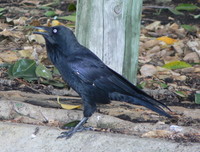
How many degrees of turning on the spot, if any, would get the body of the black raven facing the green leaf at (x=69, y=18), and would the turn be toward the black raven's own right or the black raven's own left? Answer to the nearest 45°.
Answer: approximately 90° to the black raven's own right

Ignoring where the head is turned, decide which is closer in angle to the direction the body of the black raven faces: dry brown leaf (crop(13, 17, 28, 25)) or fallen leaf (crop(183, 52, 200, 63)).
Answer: the dry brown leaf

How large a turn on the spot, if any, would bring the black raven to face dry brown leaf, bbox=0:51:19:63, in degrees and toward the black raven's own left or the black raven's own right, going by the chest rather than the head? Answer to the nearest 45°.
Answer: approximately 45° to the black raven's own right

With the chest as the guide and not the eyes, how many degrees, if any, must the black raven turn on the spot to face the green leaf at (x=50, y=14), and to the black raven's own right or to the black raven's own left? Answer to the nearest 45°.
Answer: approximately 90° to the black raven's own right

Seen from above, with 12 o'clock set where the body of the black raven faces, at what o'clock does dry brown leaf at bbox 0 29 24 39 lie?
The dry brown leaf is roughly at 2 o'clock from the black raven.

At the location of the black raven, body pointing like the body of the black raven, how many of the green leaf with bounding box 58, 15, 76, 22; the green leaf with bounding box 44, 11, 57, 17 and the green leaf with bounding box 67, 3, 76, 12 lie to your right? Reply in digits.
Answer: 3

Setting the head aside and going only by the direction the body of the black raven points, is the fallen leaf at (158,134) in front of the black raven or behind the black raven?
behind

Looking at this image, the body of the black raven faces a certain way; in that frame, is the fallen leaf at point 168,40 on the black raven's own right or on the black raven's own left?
on the black raven's own right

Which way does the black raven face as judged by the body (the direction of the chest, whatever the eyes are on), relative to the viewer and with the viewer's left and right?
facing to the left of the viewer

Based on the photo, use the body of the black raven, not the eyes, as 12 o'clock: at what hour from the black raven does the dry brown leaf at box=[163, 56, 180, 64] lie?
The dry brown leaf is roughly at 4 o'clock from the black raven.
